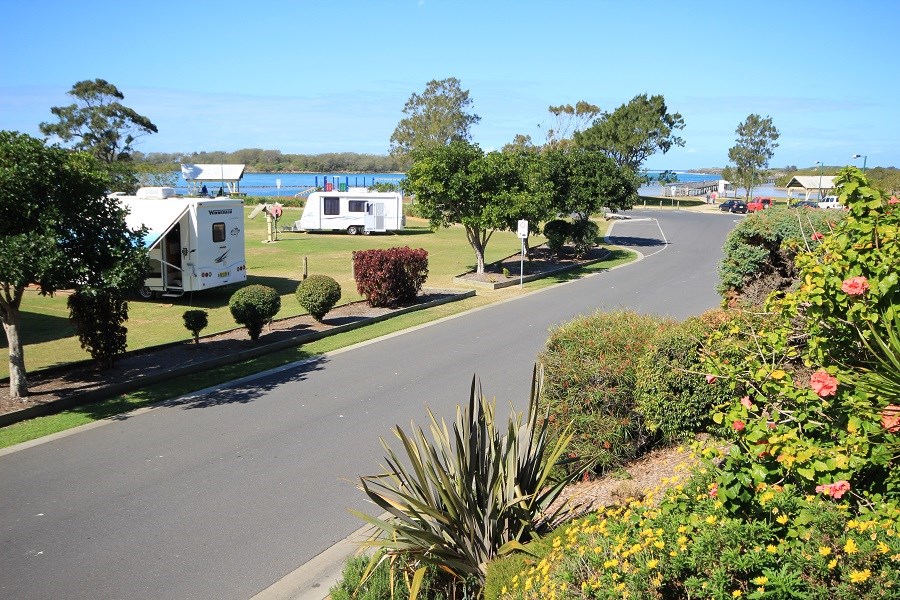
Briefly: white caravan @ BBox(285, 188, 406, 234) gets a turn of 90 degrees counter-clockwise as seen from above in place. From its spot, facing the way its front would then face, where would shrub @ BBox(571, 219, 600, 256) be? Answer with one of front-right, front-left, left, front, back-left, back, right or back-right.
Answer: front-left

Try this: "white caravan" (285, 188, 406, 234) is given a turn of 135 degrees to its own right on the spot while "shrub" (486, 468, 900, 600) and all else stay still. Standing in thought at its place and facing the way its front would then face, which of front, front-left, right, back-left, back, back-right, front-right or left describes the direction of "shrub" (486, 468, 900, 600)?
back-right

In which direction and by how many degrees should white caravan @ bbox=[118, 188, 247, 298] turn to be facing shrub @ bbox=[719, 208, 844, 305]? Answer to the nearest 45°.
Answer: approximately 180°

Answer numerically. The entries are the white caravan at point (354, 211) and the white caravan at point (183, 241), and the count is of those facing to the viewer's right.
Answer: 0

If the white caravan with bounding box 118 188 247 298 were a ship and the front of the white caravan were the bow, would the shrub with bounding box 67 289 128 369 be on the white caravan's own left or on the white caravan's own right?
on the white caravan's own left

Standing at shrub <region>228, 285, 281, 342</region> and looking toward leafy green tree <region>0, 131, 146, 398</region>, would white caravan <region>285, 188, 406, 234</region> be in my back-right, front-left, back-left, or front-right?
back-right

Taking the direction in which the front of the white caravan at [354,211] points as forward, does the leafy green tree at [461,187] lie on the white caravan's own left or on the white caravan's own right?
on the white caravan's own left

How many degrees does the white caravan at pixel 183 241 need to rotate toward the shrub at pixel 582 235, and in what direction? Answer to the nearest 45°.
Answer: approximately 135° to its right

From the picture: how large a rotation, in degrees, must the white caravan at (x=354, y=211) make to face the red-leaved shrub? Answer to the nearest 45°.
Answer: approximately 90° to its left

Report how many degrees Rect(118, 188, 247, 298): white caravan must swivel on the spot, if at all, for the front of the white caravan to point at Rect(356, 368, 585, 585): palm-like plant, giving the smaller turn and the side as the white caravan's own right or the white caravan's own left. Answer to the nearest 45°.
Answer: approximately 135° to the white caravan's own left

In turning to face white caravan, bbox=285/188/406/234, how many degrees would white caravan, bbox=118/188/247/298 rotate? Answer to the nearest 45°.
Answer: approximately 90° to its right

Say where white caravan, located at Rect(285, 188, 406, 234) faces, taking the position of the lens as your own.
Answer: facing to the left of the viewer

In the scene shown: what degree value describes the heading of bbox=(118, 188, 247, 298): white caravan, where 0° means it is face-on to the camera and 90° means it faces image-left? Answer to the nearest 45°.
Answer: approximately 135°
